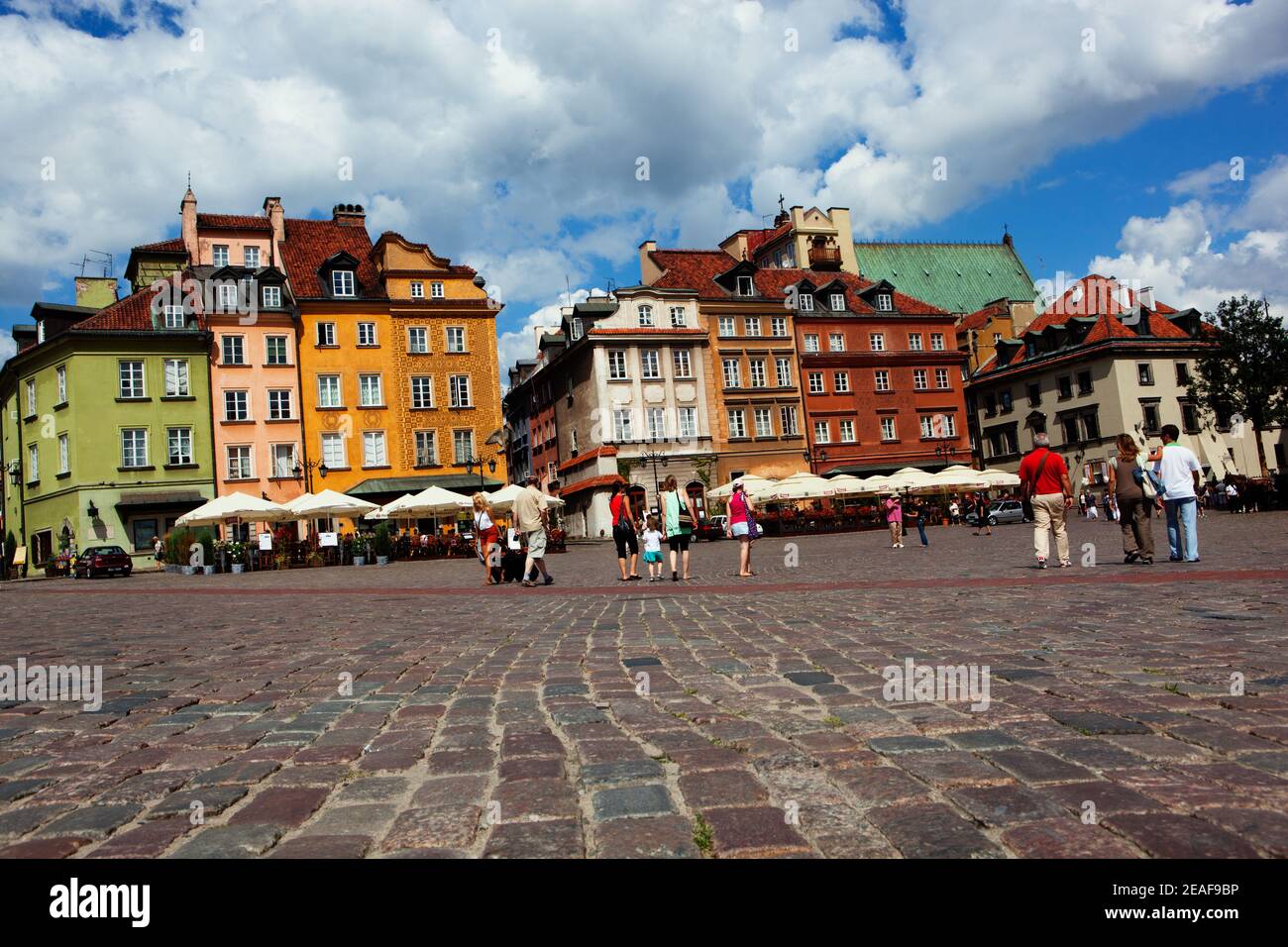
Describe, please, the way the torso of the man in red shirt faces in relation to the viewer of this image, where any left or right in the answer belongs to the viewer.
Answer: facing away from the viewer

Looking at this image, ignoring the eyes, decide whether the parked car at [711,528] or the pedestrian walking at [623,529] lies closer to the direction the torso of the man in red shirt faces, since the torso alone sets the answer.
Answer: the parked car

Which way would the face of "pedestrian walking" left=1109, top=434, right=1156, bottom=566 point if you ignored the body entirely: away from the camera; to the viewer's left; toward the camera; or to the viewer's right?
away from the camera

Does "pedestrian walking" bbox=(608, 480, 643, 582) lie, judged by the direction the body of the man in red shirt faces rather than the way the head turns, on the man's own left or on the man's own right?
on the man's own left

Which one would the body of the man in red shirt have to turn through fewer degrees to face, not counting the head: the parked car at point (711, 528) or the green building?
the parked car

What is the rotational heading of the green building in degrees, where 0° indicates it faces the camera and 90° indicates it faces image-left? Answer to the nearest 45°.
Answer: approximately 0°

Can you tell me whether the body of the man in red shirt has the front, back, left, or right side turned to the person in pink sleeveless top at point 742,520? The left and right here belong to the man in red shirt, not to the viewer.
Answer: left

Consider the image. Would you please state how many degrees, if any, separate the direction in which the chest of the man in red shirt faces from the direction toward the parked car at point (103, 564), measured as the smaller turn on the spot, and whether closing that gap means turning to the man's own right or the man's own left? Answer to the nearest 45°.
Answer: approximately 90° to the man's own left

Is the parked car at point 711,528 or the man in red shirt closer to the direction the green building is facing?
the man in red shirt

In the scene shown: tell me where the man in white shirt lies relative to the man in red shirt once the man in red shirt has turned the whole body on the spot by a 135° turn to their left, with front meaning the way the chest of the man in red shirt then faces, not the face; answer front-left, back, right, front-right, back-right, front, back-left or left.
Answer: back-left

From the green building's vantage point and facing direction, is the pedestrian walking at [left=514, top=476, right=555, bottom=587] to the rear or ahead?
ahead

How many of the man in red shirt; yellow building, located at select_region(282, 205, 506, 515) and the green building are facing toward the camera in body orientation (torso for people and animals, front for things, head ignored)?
2

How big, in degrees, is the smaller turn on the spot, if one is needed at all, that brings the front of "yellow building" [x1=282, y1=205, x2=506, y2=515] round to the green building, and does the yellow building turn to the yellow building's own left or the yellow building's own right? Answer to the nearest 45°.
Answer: approximately 90° to the yellow building's own right
